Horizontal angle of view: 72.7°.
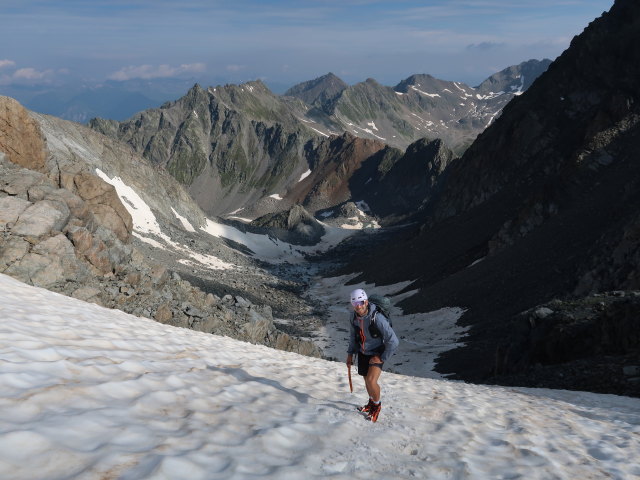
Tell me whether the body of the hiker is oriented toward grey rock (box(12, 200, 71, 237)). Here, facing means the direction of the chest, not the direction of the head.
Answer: no

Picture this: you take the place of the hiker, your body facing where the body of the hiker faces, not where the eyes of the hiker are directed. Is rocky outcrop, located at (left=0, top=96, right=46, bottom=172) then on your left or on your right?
on your right

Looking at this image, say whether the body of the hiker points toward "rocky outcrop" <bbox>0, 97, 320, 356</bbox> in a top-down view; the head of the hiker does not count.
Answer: no

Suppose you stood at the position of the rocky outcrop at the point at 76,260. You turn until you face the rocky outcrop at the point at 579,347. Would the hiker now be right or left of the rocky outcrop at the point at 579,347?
right

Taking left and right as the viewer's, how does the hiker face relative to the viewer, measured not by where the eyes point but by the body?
facing the viewer and to the left of the viewer

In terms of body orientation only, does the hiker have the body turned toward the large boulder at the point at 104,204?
no

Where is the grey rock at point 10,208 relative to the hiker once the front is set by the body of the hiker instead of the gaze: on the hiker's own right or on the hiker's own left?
on the hiker's own right

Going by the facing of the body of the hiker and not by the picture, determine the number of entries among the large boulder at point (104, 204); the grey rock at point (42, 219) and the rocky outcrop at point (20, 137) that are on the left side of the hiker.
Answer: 0

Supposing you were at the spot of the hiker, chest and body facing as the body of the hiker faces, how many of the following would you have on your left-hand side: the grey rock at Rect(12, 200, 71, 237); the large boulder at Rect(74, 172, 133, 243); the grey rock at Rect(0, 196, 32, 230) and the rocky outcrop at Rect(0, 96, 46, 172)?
0
